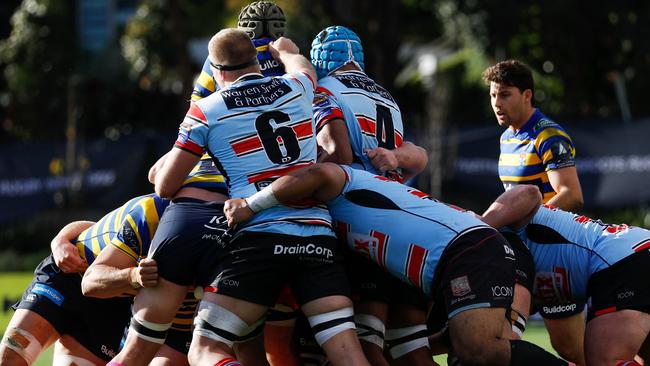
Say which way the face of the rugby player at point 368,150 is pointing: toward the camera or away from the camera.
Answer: away from the camera

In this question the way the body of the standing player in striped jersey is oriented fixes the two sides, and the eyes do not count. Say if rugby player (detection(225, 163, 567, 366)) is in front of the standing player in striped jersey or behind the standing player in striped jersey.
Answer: in front

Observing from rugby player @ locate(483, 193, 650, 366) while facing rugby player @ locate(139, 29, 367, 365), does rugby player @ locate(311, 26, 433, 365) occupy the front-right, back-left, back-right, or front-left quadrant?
front-right

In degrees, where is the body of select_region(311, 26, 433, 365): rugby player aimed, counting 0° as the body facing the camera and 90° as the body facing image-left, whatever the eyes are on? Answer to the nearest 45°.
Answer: approximately 135°

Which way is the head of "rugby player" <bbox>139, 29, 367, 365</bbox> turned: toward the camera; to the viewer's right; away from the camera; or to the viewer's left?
away from the camera

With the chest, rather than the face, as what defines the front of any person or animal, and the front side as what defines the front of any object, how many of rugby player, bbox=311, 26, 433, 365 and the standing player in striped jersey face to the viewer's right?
0

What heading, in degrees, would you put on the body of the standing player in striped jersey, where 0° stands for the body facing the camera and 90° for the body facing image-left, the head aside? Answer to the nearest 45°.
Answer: approximately 45°

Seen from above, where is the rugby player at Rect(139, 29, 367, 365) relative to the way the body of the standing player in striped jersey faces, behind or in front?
in front

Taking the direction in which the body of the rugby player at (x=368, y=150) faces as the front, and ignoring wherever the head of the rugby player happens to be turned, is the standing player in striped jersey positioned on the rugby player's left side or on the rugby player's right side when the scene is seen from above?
on the rugby player's right side

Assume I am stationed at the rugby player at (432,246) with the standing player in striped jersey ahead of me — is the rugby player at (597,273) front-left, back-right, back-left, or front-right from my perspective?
front-right

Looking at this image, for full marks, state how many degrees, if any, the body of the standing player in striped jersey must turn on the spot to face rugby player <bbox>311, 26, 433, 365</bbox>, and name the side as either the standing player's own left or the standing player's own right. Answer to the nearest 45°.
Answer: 0° — they already face them

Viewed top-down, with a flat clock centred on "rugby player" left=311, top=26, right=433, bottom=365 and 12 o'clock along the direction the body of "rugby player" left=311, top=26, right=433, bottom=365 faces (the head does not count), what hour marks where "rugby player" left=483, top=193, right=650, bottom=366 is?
"rugby player" left=483, top=193, right=650, bottom=366 is roughly at 5 o'clock from "rugby player" left=311, top=26, right=433, bottom=365.
